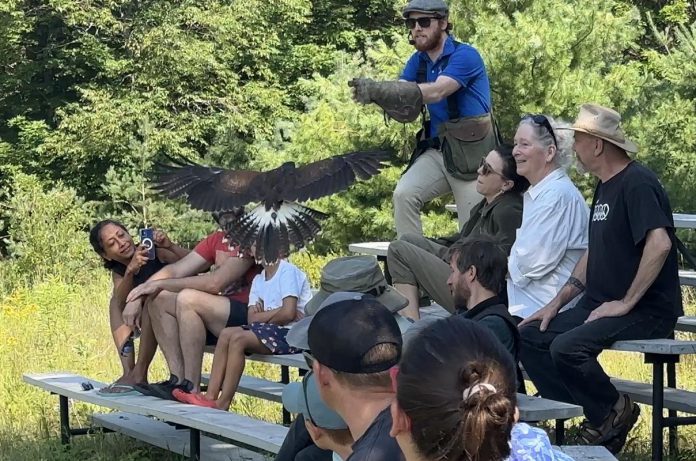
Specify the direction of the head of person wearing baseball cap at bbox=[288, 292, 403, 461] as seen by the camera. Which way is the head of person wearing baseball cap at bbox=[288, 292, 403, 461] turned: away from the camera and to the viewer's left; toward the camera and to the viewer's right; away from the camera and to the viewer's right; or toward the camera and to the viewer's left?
away from the camera and to the viewer's left

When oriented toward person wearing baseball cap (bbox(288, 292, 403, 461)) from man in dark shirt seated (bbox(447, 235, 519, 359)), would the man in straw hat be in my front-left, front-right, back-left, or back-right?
back-left

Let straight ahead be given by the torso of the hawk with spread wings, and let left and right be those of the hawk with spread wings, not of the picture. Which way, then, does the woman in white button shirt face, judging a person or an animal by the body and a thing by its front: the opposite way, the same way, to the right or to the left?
to the left

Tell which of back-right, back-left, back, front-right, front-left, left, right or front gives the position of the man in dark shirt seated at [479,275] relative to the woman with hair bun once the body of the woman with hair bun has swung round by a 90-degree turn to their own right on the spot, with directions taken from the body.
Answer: front-left

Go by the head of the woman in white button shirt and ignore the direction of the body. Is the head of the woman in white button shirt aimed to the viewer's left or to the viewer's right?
to the viewer's left

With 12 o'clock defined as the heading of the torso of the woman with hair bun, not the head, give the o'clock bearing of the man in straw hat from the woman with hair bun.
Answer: The man in straw hat is roughly at 2 o'clock from the woman with hair bun.

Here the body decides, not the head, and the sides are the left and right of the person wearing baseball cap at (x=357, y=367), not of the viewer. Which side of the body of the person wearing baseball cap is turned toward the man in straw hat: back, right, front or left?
right
